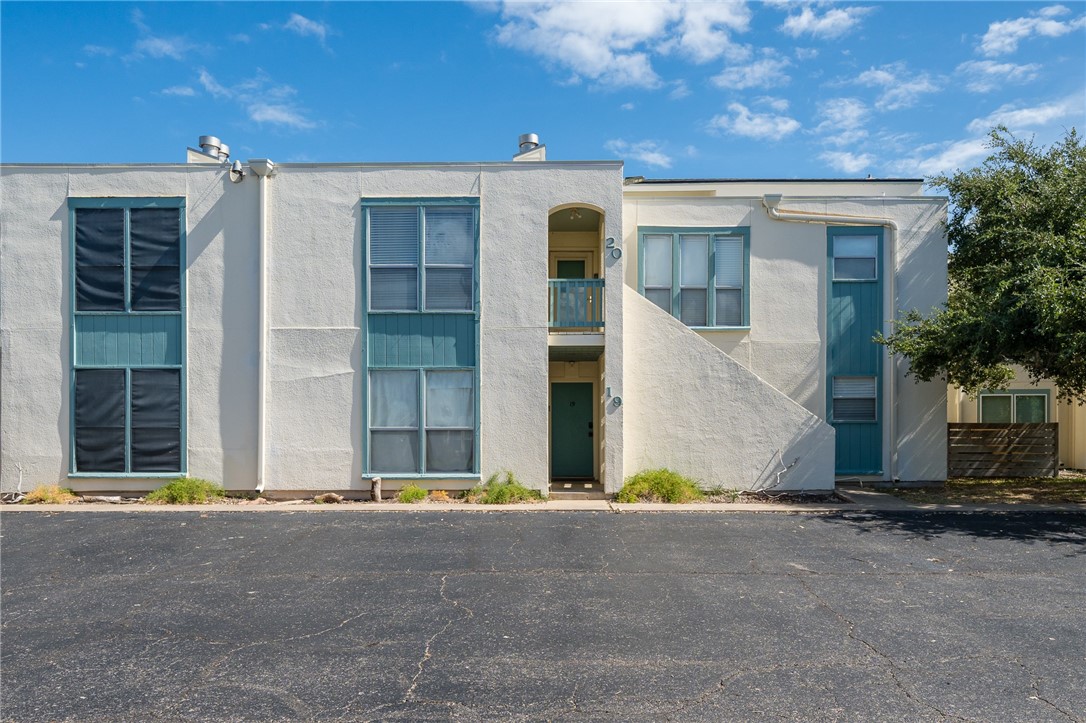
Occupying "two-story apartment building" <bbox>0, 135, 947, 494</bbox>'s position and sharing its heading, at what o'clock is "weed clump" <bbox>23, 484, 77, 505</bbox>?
The weed clump is roughly at 3 o'clock from the two-story apartment building.

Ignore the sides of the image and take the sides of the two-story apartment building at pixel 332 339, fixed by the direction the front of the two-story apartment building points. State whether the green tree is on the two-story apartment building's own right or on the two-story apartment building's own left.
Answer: on the two-story apartment building's own left

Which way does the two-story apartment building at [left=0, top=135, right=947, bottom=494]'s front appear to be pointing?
toward the camera
